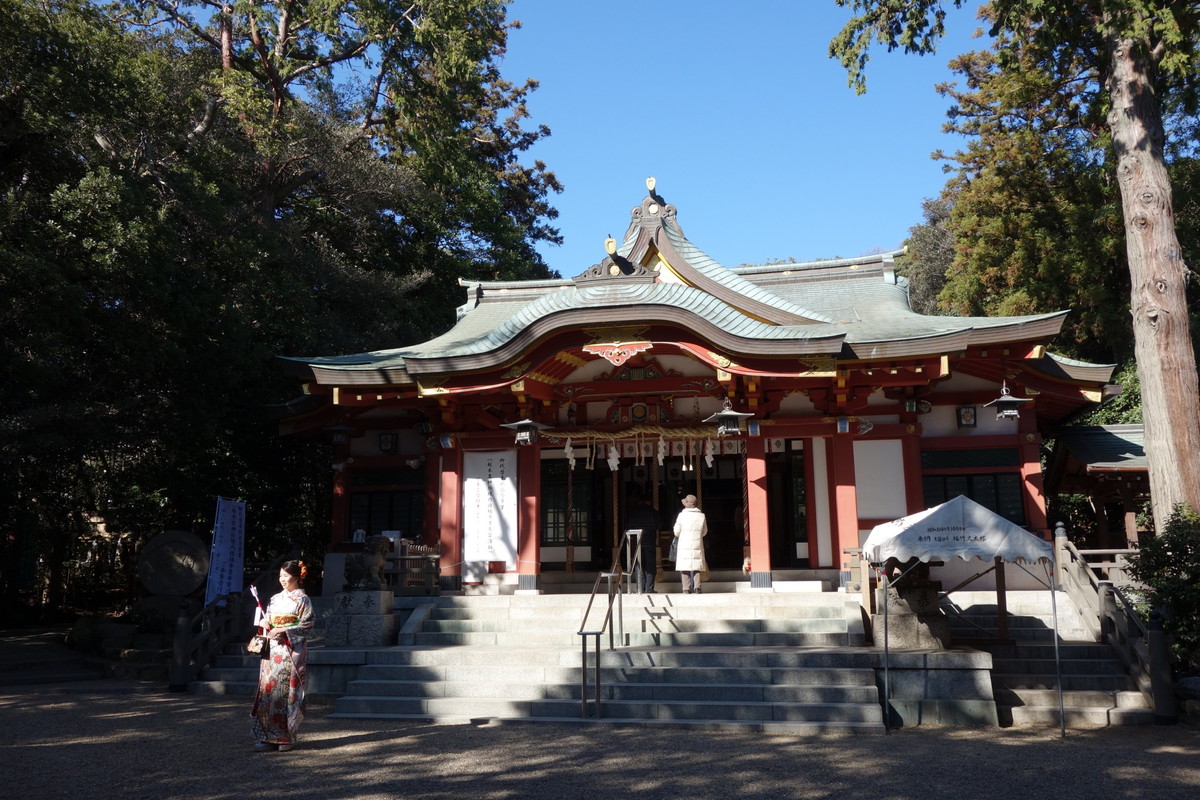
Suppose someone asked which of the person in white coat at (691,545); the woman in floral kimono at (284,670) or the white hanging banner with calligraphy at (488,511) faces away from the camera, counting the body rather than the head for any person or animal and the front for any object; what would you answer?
the person in white coat

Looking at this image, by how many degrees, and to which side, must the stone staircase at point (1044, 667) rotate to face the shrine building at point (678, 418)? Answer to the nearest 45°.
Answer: approximately 90° to its right

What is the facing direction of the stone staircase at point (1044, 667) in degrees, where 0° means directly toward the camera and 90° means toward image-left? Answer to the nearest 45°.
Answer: approximately 0°

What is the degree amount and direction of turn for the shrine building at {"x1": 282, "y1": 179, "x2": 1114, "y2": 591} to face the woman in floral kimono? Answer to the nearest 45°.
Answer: approximately 45° to its right

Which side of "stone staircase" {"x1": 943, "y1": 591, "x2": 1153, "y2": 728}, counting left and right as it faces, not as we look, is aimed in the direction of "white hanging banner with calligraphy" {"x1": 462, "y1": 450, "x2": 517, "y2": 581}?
right

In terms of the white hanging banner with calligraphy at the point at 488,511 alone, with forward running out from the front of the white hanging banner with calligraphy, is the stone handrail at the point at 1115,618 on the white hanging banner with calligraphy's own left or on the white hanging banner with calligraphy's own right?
on the white hanging banner with calligraphy's own left

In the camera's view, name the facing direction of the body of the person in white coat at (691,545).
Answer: away from the camera
